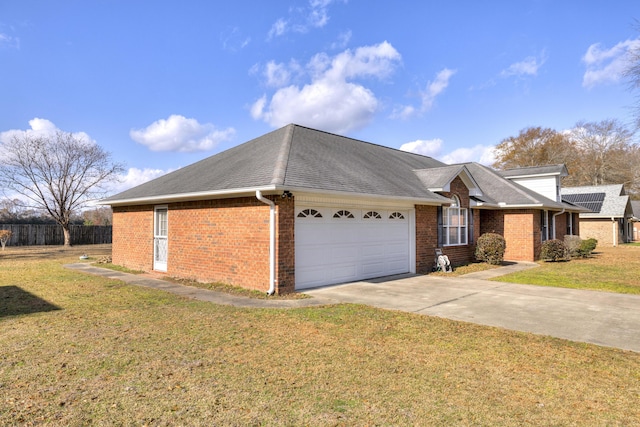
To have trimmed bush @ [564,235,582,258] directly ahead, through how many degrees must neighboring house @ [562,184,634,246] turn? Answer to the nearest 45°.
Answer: approximately 90° to its right

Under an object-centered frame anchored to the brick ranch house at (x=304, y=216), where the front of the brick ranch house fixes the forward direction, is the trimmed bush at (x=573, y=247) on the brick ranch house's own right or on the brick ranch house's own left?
on the brick ranch house's own left

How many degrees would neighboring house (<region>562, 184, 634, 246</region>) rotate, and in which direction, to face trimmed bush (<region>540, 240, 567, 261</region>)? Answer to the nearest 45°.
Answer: approximately 90° to its right

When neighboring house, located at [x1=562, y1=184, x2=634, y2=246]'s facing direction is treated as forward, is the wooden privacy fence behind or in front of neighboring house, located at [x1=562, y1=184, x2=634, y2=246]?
behind

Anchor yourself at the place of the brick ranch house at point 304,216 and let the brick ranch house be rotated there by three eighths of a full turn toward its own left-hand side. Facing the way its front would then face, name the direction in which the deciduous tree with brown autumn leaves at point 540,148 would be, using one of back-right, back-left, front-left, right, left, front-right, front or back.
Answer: front-right

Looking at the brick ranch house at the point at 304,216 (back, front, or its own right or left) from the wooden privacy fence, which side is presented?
back

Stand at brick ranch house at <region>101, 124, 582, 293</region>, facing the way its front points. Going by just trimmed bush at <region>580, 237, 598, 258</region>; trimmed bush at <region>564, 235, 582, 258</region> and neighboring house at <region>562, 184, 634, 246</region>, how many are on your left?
3

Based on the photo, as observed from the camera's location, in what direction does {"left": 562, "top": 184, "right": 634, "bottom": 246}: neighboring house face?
facing to the right of the viewer

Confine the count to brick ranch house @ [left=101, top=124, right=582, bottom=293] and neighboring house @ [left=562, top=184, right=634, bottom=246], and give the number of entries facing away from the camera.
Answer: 0

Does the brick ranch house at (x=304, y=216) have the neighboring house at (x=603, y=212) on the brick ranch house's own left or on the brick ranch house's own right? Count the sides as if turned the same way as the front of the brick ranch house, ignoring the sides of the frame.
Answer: on the brick ranch house's own left
